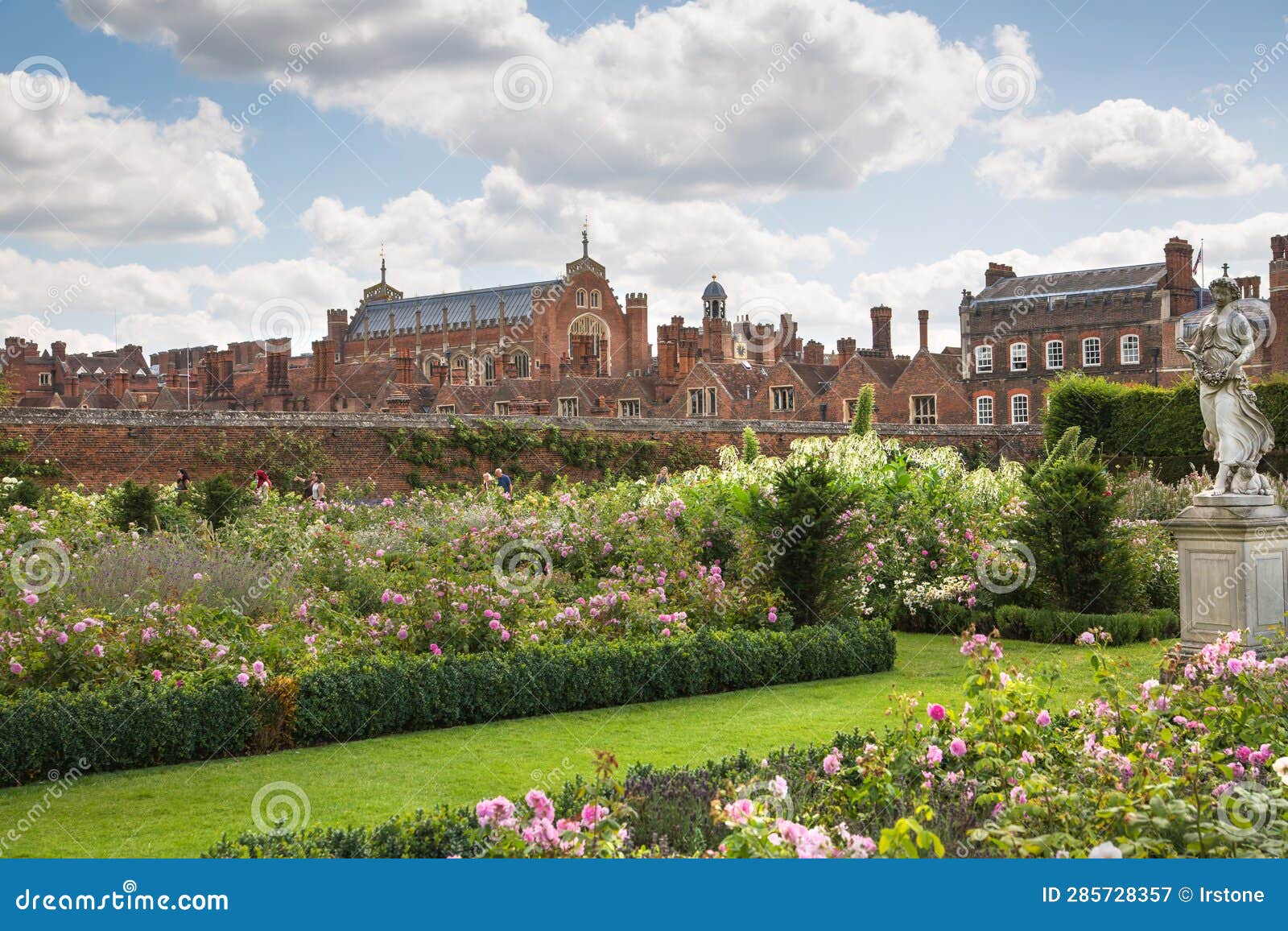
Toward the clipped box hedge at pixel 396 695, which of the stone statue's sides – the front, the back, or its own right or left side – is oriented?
front

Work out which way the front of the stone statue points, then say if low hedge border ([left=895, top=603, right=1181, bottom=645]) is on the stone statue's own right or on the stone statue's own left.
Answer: on the stone statue's own right

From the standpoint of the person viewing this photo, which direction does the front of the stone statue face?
facing the viewer and to the left of the viewer

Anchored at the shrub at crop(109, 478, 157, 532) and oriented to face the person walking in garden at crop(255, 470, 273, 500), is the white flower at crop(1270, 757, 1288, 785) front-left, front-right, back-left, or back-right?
back-right

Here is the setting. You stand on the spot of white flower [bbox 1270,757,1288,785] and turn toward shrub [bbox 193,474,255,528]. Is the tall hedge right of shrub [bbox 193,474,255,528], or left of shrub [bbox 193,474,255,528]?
right

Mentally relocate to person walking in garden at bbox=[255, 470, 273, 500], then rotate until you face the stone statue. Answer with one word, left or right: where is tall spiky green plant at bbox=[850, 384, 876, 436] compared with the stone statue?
left

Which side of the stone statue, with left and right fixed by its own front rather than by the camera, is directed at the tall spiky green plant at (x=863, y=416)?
right

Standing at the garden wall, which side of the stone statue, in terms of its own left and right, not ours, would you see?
right

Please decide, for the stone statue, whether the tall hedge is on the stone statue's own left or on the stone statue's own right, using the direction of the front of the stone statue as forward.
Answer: on the stone statue's own right
